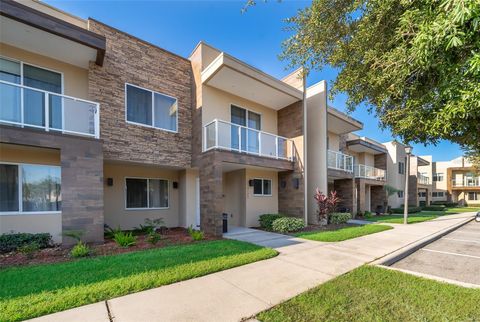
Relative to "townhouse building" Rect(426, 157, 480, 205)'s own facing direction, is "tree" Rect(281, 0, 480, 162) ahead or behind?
ahead

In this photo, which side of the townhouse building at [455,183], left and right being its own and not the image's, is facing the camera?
front

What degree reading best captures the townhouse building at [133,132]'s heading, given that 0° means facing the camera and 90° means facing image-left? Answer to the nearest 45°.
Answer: approximately 315°

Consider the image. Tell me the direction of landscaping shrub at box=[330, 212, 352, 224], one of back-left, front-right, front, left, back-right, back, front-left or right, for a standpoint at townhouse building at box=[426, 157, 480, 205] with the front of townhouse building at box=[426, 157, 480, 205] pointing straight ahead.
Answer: front

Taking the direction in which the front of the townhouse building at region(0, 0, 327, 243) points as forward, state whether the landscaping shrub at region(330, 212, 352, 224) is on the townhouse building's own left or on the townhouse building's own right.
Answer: on the townhouse building's own left

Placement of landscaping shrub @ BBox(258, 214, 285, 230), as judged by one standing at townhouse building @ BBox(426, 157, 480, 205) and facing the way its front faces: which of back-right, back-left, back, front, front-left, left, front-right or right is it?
front

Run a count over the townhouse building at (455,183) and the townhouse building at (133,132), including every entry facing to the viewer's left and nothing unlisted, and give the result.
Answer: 0

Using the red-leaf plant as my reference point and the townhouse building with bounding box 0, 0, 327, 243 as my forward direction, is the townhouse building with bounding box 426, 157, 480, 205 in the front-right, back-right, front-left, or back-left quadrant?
back-right

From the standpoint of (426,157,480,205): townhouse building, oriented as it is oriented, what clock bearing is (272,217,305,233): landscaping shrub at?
The landscaping shrub is roughly at 12 o'clock from the townhouse building.
